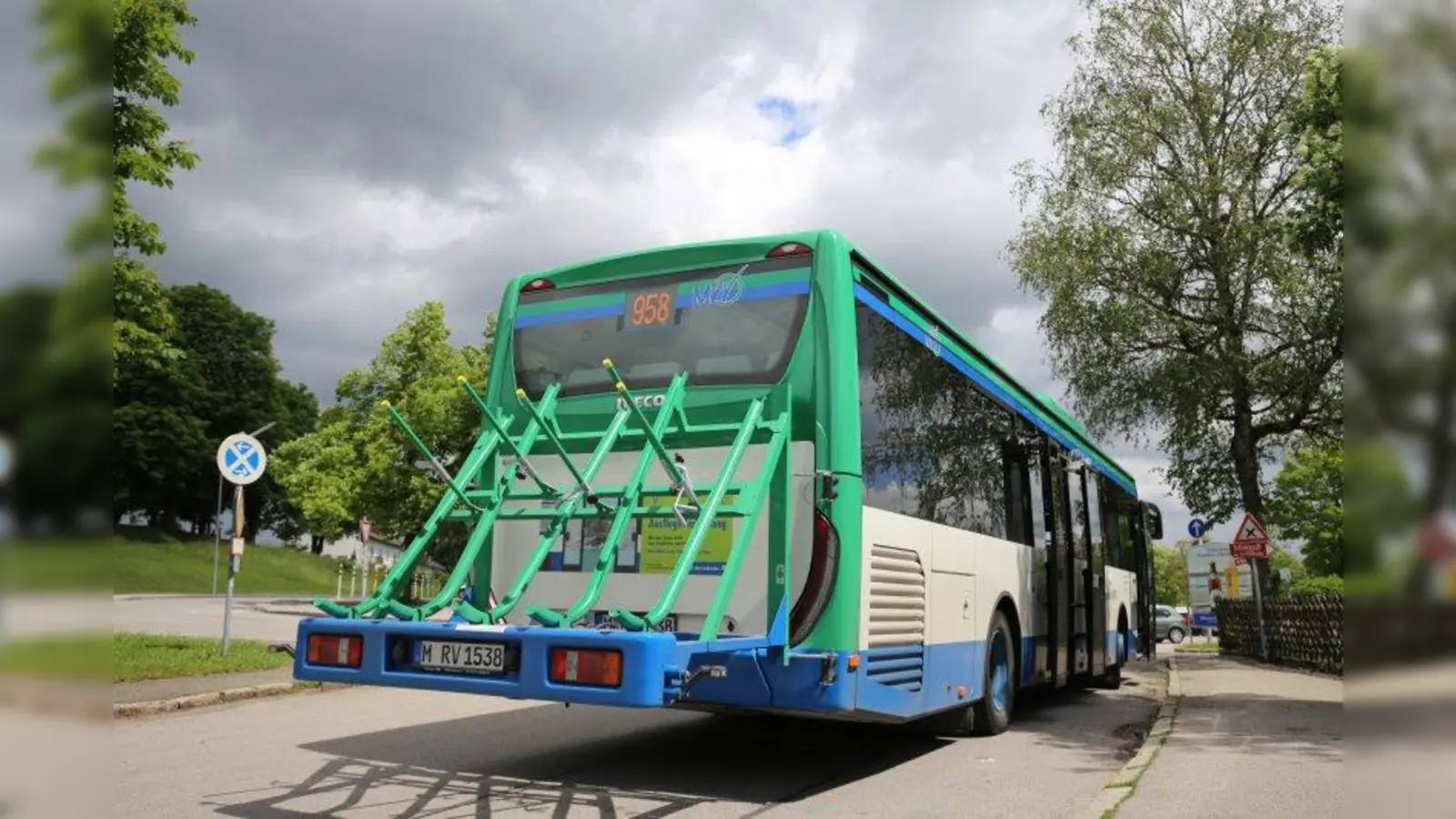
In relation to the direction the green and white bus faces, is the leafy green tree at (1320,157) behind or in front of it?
in front

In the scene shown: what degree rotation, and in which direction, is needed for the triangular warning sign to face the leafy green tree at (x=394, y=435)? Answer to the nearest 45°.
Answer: approximately 90° to its right

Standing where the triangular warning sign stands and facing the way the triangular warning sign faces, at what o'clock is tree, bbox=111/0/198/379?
The tree is roughly at 1 o'clock from the triangular warning sign.

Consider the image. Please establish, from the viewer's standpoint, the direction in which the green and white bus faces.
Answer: facing away from the viewer and to the right of the viewer

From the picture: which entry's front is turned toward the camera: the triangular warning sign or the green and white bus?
the triangular warning sign

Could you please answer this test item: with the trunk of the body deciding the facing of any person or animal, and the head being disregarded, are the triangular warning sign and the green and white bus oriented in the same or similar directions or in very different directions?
very different directions

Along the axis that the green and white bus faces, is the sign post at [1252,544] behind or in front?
in front

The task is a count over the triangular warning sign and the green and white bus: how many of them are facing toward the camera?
1

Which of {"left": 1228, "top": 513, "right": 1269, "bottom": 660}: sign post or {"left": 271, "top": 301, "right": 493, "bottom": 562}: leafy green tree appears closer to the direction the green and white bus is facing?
the sign post

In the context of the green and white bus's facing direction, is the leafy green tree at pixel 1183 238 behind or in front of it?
in front

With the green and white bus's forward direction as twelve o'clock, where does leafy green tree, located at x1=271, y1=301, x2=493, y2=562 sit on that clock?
The leafy green tree is roughly at 10 o'clock from the green and white bus.

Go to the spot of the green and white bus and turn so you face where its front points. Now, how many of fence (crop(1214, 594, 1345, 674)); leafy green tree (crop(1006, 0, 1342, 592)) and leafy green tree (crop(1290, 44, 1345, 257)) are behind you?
0

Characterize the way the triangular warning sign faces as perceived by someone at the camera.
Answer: facing the viewer
